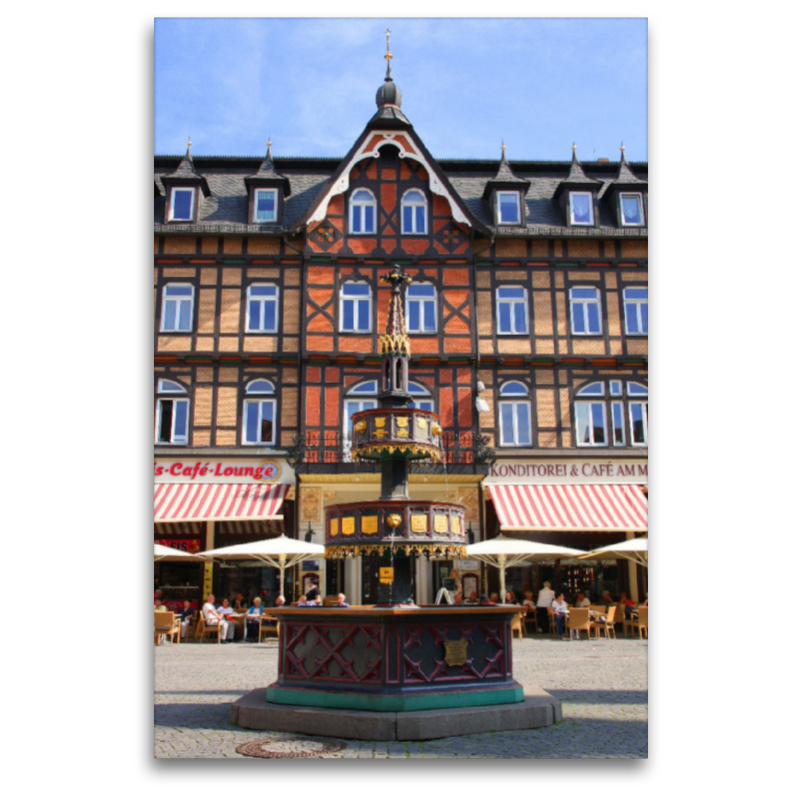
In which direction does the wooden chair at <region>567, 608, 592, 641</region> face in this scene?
away from the camera

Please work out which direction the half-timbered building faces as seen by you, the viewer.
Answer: facing the viewer

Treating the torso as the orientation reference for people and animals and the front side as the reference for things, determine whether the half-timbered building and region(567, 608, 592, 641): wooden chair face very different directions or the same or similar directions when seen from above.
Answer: very different directions

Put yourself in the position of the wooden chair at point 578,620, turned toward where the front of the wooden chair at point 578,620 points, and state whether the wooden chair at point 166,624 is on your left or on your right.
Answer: on your left

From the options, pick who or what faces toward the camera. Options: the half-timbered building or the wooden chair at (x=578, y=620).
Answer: the half-timbered building

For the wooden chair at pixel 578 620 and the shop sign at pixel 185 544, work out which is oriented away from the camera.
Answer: the wooden chair

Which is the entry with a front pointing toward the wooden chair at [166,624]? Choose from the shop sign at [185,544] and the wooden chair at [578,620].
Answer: the shop sign

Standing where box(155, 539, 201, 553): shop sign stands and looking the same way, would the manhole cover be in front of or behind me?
in front

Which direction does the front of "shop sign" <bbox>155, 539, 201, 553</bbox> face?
toward the camera

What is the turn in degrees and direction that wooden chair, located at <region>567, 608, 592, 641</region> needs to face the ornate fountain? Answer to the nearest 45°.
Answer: approximately 180°
